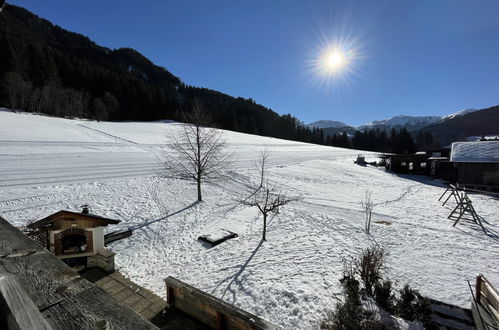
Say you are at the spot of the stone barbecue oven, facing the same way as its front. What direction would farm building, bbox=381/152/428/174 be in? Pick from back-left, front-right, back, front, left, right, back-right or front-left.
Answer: left

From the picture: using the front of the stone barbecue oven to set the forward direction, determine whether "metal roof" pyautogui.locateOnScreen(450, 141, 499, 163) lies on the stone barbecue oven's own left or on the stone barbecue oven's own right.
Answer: on the stone barbecue oven's own left

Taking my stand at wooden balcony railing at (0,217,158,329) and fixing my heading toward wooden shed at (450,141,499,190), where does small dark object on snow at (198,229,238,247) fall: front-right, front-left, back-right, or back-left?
front-left

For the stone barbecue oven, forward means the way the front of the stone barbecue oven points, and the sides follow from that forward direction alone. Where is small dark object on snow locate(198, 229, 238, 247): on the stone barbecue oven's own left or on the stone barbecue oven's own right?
on the stone barbecue oven's own left

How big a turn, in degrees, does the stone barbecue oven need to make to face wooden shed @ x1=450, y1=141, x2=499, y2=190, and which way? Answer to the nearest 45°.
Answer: approximately 90° to its left

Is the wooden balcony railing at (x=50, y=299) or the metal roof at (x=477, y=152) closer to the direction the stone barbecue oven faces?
the wooden balcony railing

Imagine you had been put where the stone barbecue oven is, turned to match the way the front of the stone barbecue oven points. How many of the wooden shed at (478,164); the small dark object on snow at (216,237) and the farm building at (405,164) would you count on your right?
0

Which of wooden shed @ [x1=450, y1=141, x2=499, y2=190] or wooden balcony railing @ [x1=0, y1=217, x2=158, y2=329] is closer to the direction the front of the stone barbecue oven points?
the wooden balcony railing

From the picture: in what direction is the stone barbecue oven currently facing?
toward the camera

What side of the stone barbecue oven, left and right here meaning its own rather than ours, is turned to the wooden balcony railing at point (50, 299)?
front

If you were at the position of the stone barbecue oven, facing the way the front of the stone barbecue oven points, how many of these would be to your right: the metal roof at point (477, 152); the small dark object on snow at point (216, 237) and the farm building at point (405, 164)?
0

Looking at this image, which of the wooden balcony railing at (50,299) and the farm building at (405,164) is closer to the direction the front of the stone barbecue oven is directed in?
the wooden balcony railing
